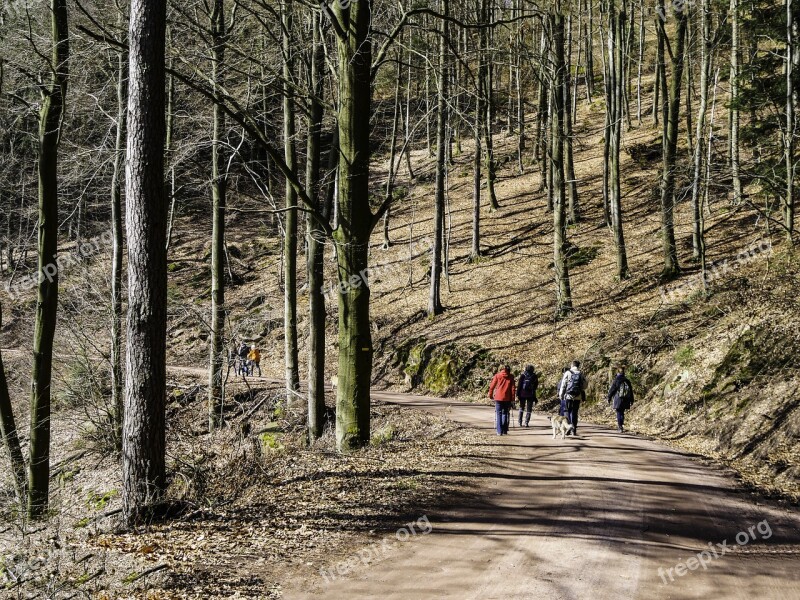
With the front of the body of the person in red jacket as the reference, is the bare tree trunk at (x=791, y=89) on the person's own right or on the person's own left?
on the person's own right

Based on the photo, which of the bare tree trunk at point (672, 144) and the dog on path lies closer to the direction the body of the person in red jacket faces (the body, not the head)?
the bare tree trunk

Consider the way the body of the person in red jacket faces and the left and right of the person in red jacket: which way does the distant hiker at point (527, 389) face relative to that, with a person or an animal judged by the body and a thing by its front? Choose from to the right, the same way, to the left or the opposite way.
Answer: the same way

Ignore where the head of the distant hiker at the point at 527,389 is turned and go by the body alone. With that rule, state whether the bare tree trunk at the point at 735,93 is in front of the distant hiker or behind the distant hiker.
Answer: in front

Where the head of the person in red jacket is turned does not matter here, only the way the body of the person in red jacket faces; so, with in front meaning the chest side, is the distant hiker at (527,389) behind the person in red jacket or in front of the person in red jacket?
in front

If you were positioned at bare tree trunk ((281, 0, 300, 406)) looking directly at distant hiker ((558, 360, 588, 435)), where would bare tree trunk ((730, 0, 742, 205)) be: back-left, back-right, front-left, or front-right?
front-left

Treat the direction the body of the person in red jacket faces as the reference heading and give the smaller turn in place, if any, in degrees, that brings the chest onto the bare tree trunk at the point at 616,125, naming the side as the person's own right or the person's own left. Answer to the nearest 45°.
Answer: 0° — they already face it

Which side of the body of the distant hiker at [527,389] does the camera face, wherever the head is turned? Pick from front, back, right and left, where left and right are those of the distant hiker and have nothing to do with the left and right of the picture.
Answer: back

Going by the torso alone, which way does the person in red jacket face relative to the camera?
away from the camera

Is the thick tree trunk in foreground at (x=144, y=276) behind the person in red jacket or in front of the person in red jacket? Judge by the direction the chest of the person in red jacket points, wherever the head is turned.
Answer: behind
